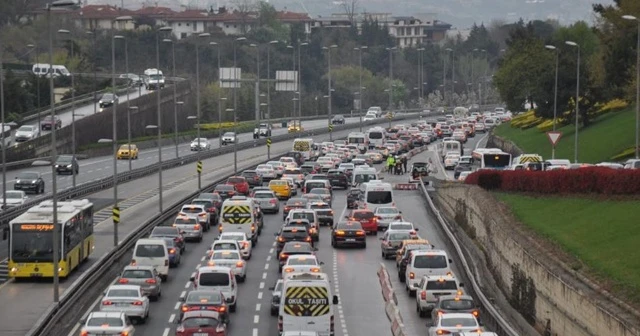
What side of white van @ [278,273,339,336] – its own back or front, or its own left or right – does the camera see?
back

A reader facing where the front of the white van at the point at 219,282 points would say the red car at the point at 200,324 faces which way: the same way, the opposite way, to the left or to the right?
the same way

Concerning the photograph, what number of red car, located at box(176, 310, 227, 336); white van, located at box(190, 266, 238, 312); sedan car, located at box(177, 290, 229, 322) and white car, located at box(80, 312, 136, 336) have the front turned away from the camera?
4

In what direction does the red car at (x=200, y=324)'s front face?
away from the camera

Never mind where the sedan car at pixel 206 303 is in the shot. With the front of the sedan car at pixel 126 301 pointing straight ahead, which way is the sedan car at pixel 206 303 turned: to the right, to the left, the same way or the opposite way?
the same way

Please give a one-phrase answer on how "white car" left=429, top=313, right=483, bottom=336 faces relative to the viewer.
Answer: facing away from the viewer

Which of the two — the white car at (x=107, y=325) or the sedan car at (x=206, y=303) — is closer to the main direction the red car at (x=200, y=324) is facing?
the sedan car

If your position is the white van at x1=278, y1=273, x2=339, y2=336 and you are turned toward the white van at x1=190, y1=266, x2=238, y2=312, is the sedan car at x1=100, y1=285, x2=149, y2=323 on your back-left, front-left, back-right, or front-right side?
front-left

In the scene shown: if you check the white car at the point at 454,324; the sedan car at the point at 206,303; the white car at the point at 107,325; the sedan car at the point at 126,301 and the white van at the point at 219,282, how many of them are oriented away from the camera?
5

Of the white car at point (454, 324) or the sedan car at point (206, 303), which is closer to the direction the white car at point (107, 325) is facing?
the sedan car

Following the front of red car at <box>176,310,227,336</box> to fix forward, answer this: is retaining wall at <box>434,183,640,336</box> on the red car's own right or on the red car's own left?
on the red car's own right

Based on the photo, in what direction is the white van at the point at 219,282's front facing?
away from the camera

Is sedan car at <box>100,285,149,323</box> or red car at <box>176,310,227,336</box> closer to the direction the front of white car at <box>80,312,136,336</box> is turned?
the sedan car

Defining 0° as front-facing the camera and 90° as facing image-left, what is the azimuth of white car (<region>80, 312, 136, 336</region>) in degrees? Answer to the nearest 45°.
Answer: approximately 180°

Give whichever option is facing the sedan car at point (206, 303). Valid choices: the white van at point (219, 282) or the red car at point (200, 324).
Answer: the red car

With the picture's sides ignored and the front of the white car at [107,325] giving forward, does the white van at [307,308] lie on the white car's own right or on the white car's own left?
on the white car's own right

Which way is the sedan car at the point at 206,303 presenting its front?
away from the camera

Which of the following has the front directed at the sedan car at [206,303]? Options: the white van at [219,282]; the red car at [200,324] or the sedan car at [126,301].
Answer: the red car

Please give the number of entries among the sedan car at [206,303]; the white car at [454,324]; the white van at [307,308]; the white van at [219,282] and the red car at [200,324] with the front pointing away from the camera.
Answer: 5

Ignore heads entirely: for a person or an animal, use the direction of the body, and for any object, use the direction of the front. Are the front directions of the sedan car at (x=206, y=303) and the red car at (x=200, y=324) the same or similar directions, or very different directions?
same or similar directions

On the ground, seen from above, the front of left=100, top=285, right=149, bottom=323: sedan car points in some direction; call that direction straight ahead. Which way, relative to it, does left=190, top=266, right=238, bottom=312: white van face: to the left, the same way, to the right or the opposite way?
the same way

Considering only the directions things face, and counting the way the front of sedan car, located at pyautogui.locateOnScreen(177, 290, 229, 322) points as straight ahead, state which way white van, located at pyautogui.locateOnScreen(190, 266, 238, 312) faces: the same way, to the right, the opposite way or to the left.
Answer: the same way
